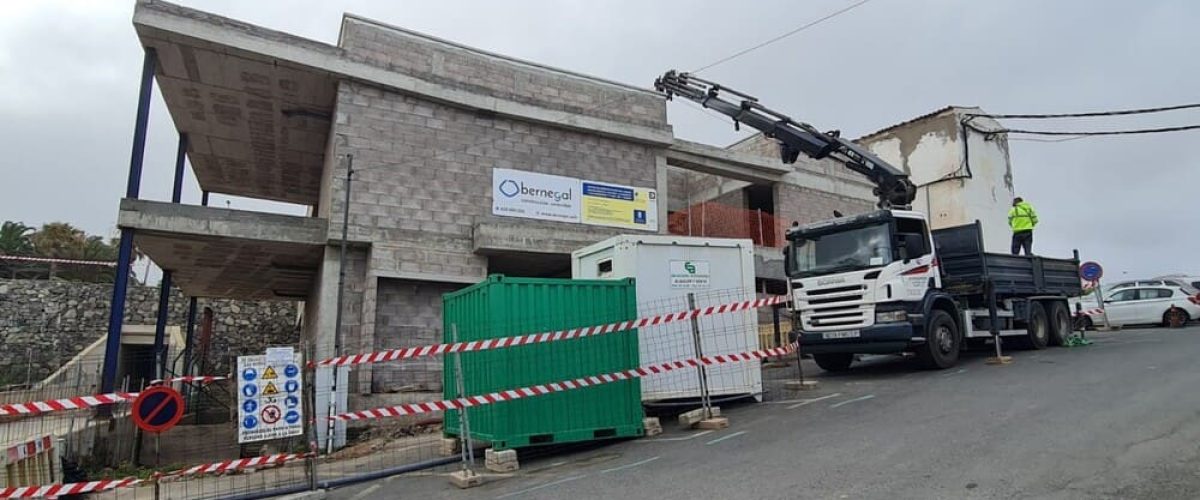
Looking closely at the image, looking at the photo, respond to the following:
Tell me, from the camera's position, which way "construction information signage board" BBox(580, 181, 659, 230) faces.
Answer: facing the viewer and to the right of the viewer

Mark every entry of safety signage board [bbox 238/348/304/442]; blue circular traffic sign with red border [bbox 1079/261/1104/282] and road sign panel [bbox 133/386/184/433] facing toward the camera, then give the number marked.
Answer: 3

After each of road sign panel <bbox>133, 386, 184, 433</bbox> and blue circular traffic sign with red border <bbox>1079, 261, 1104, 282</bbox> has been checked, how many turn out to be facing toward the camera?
2

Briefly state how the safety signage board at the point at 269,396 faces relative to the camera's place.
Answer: facing the viewer

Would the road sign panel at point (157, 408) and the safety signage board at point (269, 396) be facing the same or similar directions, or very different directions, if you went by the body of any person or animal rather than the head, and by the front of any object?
same or similar directions

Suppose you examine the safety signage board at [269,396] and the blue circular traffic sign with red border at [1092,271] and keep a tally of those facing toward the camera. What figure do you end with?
2

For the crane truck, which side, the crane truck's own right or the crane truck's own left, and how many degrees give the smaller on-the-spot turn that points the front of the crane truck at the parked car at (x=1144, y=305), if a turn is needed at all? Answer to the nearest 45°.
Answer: approximately 180°

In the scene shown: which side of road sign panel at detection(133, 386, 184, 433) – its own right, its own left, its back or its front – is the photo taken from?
front

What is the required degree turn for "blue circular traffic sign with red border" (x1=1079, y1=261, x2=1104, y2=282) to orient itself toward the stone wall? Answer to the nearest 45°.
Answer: approximately 45° to its right

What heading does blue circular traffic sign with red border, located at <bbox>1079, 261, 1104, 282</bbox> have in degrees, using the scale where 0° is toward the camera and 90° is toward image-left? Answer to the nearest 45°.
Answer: approximately 0°

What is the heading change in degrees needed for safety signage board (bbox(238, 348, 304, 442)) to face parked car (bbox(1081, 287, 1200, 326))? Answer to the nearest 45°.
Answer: approximately 90° to its left

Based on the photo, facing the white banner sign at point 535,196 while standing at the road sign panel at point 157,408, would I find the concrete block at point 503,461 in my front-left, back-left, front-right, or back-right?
front-right

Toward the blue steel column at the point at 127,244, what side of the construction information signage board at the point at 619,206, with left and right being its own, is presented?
right

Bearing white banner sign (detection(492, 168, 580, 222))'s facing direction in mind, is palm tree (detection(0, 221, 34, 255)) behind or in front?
behind
